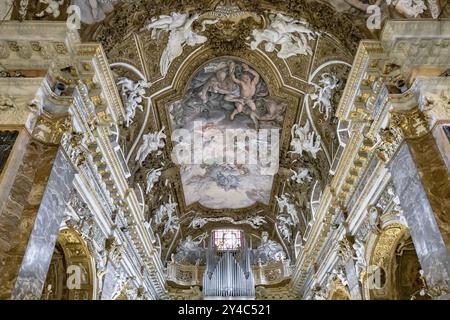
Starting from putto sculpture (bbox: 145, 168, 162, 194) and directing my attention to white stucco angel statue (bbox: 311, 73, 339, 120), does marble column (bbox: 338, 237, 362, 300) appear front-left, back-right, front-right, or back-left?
front-left

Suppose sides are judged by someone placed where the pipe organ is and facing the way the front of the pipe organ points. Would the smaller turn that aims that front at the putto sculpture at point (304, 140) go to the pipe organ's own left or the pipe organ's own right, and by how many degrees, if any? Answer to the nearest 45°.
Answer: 0° — it already faces it

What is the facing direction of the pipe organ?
toward the camera

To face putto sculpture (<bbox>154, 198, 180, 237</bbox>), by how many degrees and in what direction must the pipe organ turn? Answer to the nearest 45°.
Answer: approximately 45° to its right

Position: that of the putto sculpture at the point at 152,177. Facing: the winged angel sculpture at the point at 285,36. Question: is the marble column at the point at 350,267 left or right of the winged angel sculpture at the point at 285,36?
left

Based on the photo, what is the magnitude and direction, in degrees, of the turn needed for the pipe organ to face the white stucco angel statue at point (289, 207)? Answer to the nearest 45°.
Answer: approximately 45° to its left

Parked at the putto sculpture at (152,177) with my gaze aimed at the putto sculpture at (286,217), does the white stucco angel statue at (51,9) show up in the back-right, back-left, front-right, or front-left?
back-right

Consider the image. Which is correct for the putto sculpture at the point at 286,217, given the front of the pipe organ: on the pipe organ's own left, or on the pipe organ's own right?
on the pipe organ's own left

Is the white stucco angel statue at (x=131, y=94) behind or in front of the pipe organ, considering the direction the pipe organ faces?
in front

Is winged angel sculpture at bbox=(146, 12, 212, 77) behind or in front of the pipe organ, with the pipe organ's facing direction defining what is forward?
in front

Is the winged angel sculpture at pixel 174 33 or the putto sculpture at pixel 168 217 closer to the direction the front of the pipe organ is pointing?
the winged angel sculpture
